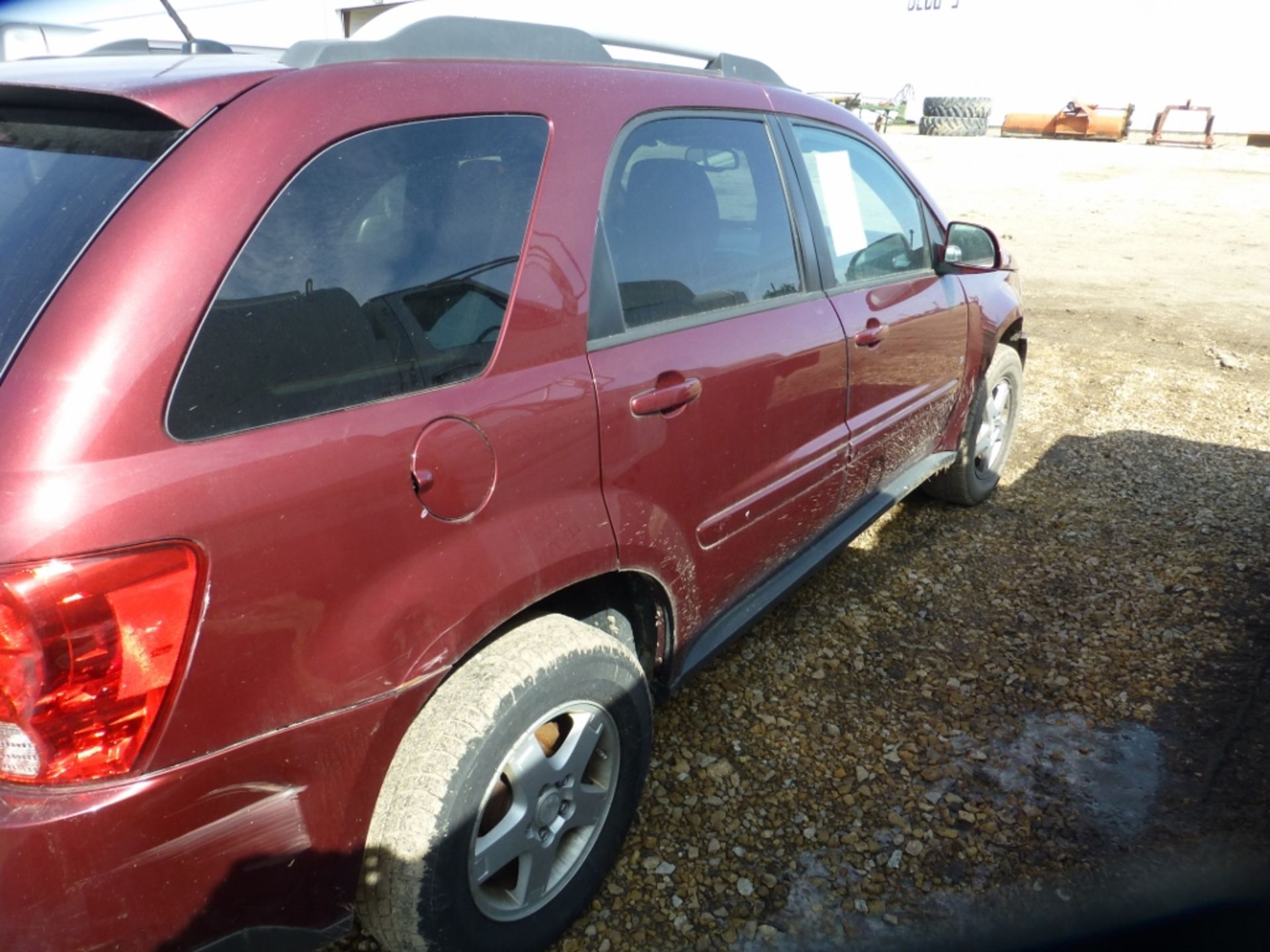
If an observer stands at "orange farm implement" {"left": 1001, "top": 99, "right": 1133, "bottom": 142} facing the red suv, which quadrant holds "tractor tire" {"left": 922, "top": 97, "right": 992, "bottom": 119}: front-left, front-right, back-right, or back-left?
back-right

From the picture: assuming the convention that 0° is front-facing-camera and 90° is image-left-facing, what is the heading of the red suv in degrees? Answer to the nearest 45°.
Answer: approximately 225°

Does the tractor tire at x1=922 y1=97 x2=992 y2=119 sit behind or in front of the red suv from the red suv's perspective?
in front

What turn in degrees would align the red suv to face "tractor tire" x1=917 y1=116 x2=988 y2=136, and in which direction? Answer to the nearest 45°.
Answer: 0° — it already faces it

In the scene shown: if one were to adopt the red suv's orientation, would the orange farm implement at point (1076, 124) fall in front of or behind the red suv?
in front
